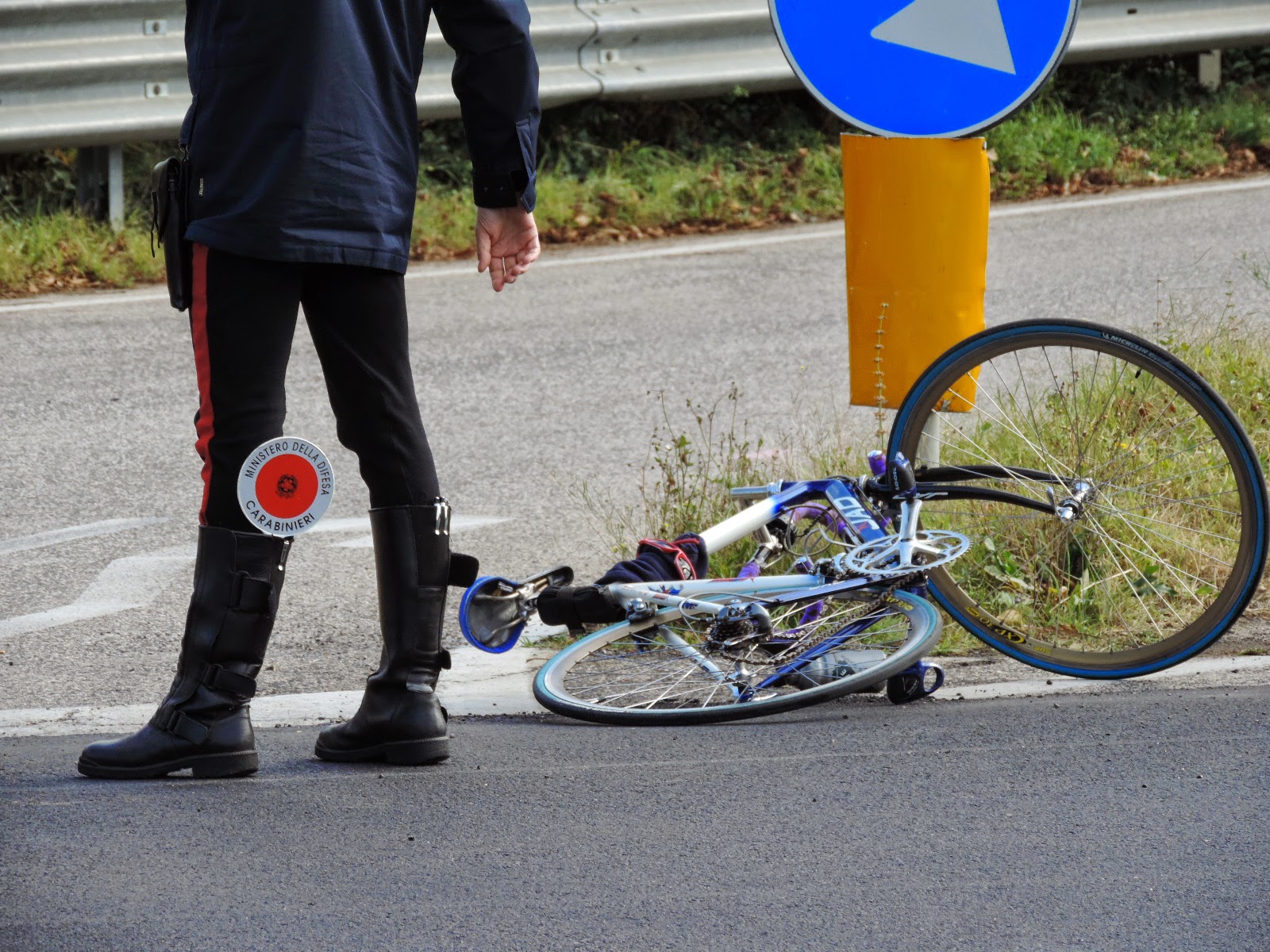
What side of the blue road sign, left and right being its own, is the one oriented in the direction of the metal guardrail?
back

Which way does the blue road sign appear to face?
toward the camera
